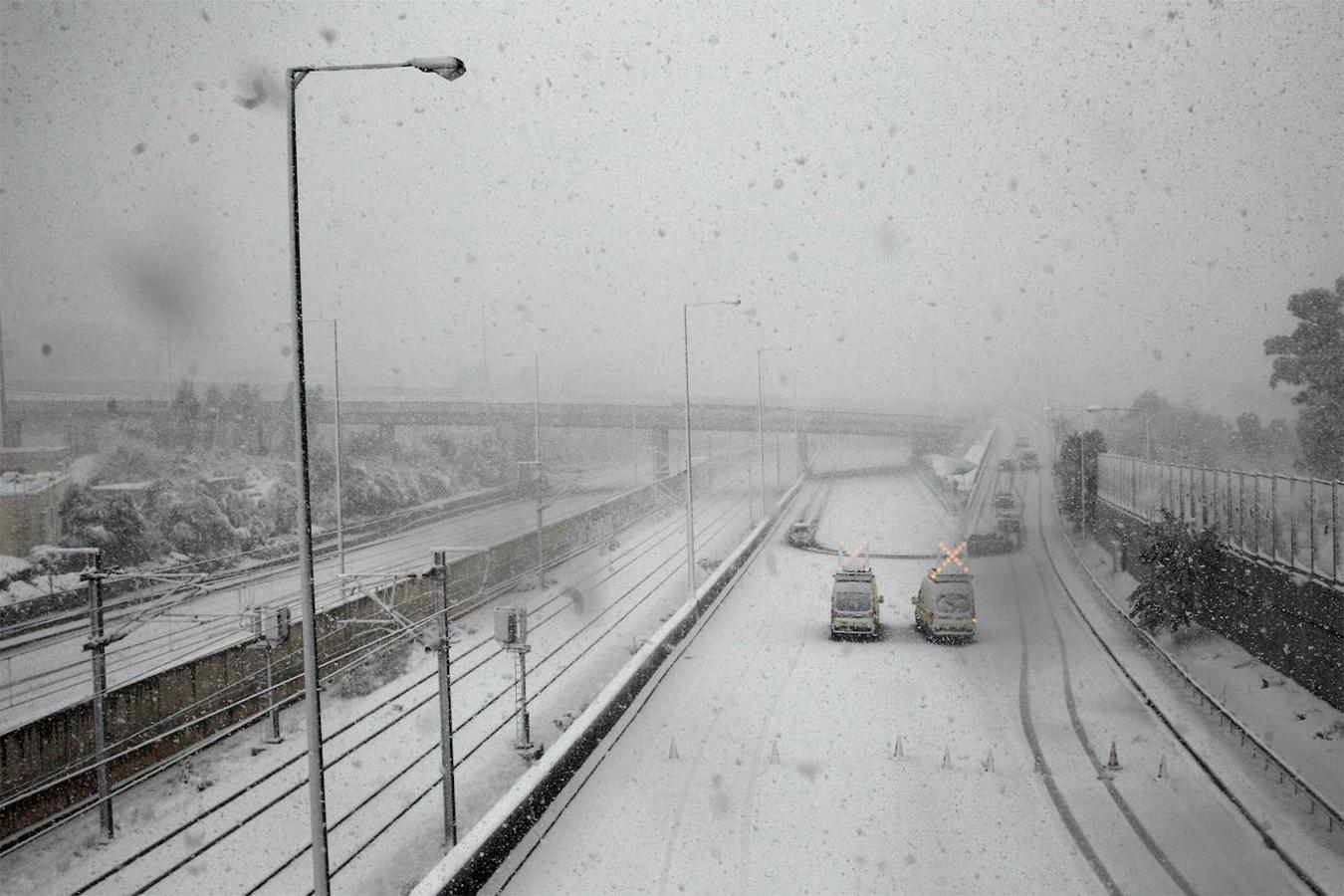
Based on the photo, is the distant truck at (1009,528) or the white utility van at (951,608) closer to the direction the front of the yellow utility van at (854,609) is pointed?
the distant truck

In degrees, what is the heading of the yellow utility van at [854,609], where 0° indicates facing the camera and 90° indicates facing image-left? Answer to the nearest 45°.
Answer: approximately 180°

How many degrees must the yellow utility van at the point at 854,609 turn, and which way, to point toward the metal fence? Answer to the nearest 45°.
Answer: approximately 90° to its right

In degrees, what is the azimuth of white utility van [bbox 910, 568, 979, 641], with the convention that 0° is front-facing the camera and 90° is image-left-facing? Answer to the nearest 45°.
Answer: approximately 180°

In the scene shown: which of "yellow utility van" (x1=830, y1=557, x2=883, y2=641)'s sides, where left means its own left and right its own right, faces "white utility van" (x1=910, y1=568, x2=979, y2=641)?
right

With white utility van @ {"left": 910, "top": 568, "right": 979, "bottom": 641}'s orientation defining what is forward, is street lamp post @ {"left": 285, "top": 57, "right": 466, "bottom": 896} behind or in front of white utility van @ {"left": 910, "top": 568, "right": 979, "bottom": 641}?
behind

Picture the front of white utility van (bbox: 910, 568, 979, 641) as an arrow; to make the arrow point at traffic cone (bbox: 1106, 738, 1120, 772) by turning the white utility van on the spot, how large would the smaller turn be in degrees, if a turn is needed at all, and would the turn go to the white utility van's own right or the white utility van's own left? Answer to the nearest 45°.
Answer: approximately 180°

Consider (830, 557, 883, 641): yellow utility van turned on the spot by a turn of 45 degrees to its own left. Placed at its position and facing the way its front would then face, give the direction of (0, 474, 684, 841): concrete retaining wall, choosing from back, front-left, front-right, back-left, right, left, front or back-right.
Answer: left

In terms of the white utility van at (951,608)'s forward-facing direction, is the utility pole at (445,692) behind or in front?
behind

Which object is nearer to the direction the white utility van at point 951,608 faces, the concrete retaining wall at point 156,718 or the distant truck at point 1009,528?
the distant truck

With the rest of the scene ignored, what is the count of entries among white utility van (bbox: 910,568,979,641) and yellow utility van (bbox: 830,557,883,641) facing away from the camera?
2
